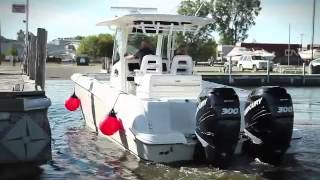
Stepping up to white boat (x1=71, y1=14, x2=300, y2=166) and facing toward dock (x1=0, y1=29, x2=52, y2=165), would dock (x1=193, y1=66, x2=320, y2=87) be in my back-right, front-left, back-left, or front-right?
back-right

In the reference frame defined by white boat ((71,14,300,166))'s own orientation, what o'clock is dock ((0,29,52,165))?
The dock is roughly at 10 o'clock from the white boat.

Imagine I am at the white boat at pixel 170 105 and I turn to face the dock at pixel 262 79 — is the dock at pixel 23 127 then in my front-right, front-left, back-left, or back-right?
back-left

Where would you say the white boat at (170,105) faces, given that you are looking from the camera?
facing away from the viewer and to the left of the viewer

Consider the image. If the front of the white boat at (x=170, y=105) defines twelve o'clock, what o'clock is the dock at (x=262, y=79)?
The dock is roughly at 2 o'clock from the white boat.
